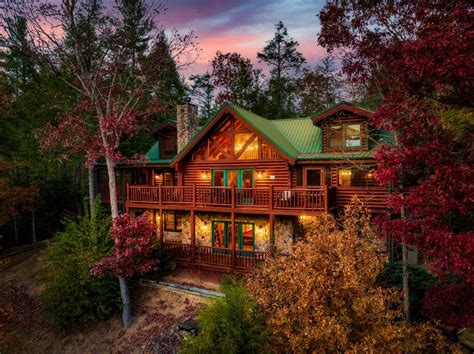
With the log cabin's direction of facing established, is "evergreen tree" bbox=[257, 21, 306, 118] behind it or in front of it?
behind

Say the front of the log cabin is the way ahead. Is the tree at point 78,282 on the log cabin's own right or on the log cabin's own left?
on the log cabin's own right

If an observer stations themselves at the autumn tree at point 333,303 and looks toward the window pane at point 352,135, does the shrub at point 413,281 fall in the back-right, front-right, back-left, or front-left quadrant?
front-right

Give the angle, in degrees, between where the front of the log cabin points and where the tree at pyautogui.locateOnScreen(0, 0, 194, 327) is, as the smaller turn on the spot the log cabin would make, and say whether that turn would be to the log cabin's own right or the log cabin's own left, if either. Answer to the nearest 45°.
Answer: approximately 90° to the log cabin's own right

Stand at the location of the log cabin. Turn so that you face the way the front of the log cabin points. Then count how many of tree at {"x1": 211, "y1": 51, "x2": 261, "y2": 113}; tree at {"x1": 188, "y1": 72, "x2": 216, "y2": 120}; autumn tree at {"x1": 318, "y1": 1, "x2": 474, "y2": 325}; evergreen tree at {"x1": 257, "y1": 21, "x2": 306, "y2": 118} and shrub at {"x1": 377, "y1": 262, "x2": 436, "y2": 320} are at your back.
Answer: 3

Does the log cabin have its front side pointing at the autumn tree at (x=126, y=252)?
no

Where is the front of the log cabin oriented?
toward the camera

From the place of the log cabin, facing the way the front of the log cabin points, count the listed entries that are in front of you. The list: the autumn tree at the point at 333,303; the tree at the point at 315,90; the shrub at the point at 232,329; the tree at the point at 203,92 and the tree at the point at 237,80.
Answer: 2

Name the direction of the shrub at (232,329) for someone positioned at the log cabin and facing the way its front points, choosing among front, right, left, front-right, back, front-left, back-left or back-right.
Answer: front

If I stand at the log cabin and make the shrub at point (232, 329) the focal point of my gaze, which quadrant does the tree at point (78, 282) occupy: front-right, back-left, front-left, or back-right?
front-right

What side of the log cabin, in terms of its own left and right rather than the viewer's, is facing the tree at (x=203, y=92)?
back

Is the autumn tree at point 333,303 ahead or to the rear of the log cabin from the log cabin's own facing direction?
ahead

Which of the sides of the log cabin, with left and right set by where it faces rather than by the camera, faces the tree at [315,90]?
back

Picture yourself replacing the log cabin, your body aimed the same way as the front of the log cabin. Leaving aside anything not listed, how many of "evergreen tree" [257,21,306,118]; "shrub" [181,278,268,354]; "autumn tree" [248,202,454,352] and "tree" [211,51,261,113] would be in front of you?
2

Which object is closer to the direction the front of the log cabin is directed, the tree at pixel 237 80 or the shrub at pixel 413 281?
the shrub

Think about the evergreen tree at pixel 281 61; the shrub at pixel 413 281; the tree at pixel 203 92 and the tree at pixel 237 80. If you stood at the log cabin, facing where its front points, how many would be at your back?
3
